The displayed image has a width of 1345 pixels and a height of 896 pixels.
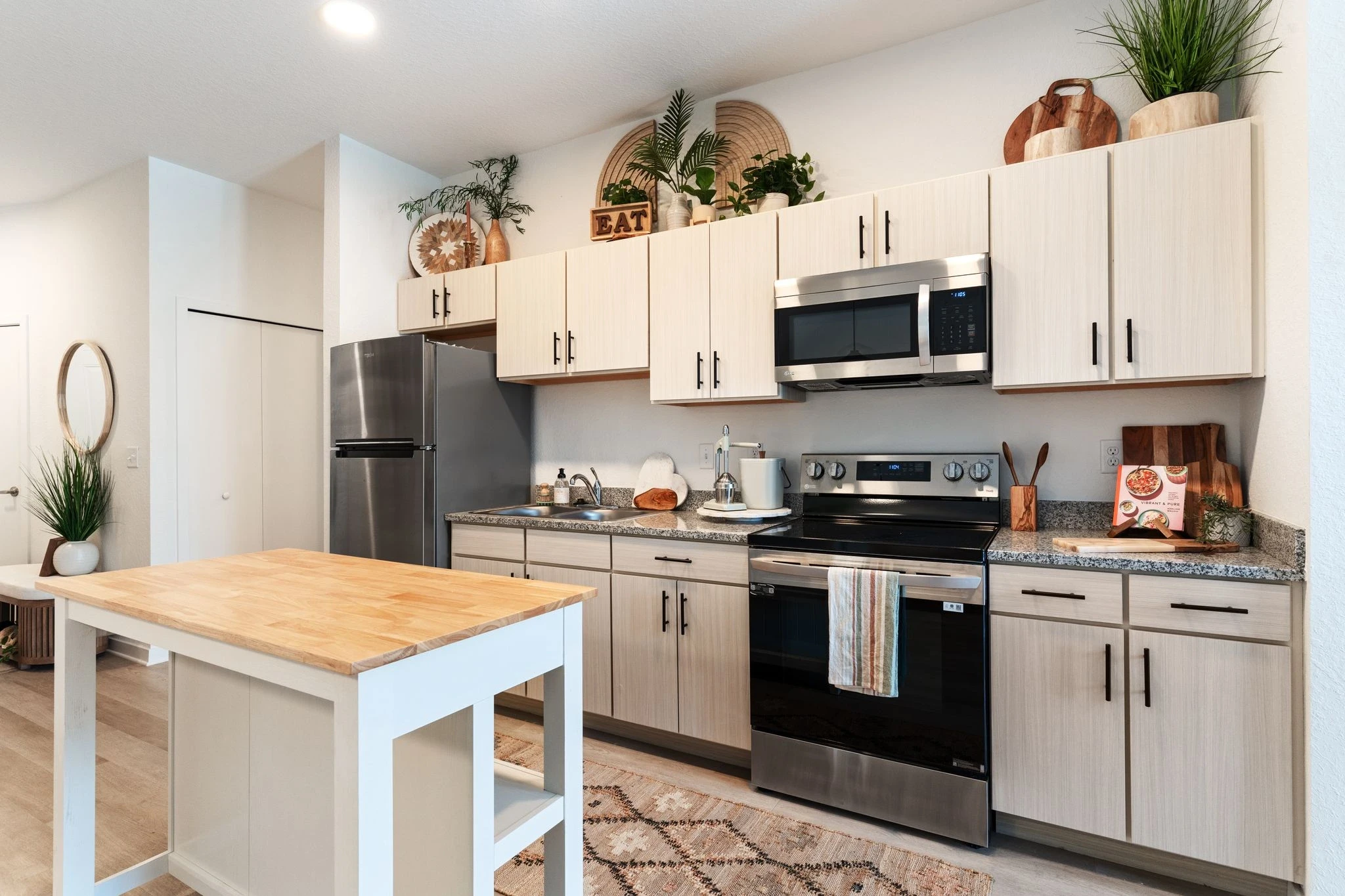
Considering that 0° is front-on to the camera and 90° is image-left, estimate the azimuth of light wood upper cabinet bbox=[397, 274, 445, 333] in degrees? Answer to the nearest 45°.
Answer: approximately 45°

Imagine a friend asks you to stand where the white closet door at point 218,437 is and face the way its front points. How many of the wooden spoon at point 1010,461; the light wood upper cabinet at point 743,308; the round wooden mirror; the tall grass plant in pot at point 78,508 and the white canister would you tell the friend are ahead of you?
3

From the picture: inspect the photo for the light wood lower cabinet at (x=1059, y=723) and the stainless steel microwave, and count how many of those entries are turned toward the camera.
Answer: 2

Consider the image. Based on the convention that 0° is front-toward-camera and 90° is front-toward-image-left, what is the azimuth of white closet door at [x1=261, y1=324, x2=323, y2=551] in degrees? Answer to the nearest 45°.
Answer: approximately 315°

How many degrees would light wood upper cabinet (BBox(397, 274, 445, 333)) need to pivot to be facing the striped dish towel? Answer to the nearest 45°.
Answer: approximately 90° to its left

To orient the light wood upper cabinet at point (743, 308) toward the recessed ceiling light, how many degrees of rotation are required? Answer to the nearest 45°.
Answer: approximately 45° to its right
